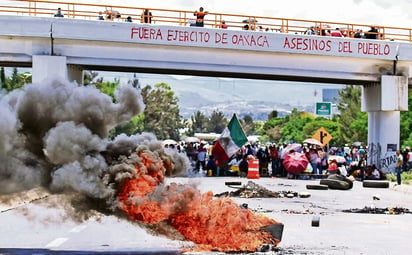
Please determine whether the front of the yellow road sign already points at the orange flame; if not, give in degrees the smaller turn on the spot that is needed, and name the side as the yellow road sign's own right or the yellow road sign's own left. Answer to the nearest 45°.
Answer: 0° — it already faces it

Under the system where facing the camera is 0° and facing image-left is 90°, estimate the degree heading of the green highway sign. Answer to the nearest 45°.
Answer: approximately 0°

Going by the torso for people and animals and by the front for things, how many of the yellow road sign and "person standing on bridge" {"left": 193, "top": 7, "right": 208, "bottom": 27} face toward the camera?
2

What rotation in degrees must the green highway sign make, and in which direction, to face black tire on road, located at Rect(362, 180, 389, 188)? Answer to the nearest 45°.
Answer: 0° — it already faces it
